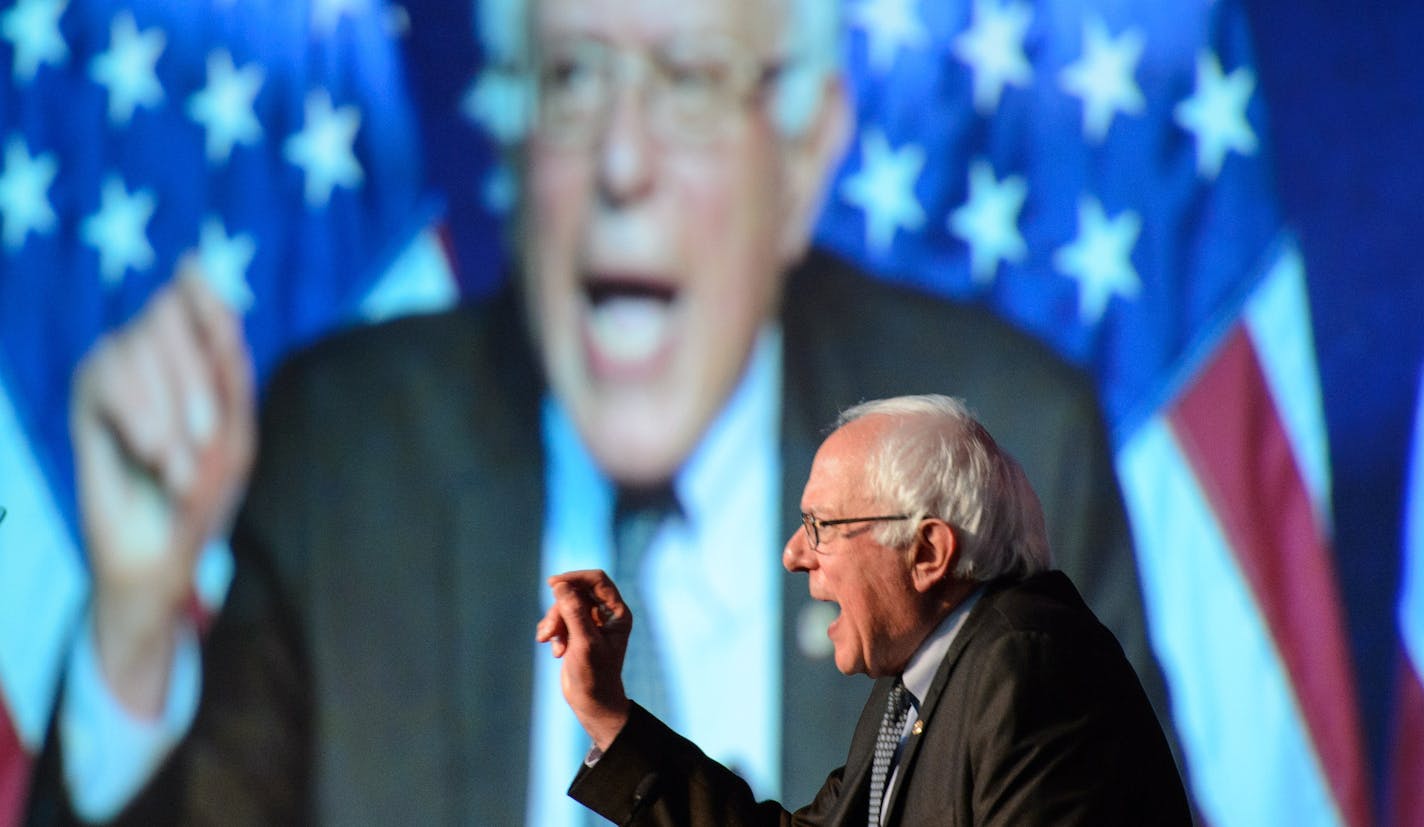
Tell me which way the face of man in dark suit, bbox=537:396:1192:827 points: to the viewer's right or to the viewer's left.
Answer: to the viewer's left

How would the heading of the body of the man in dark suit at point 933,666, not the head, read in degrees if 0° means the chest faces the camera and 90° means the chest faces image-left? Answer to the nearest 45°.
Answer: approximately 90°
